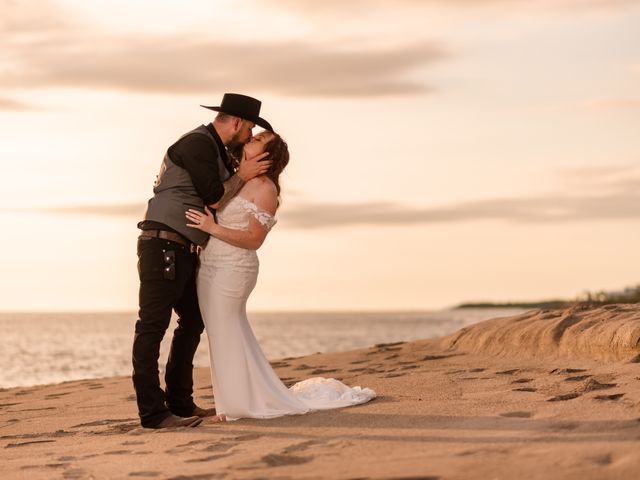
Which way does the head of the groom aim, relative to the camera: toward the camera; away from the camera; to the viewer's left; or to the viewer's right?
to the viewer's right

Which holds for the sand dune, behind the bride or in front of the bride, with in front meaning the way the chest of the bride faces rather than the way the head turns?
behind

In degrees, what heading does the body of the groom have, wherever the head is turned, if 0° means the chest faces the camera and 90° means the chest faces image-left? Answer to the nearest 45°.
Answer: approximately 270°

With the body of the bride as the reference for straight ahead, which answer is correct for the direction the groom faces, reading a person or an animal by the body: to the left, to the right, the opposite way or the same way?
the opposite way

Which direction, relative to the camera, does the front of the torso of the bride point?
to the viewer's left

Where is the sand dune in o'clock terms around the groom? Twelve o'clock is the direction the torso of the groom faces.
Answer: The sand dune is roughly at 11 o'clock from the groom.
